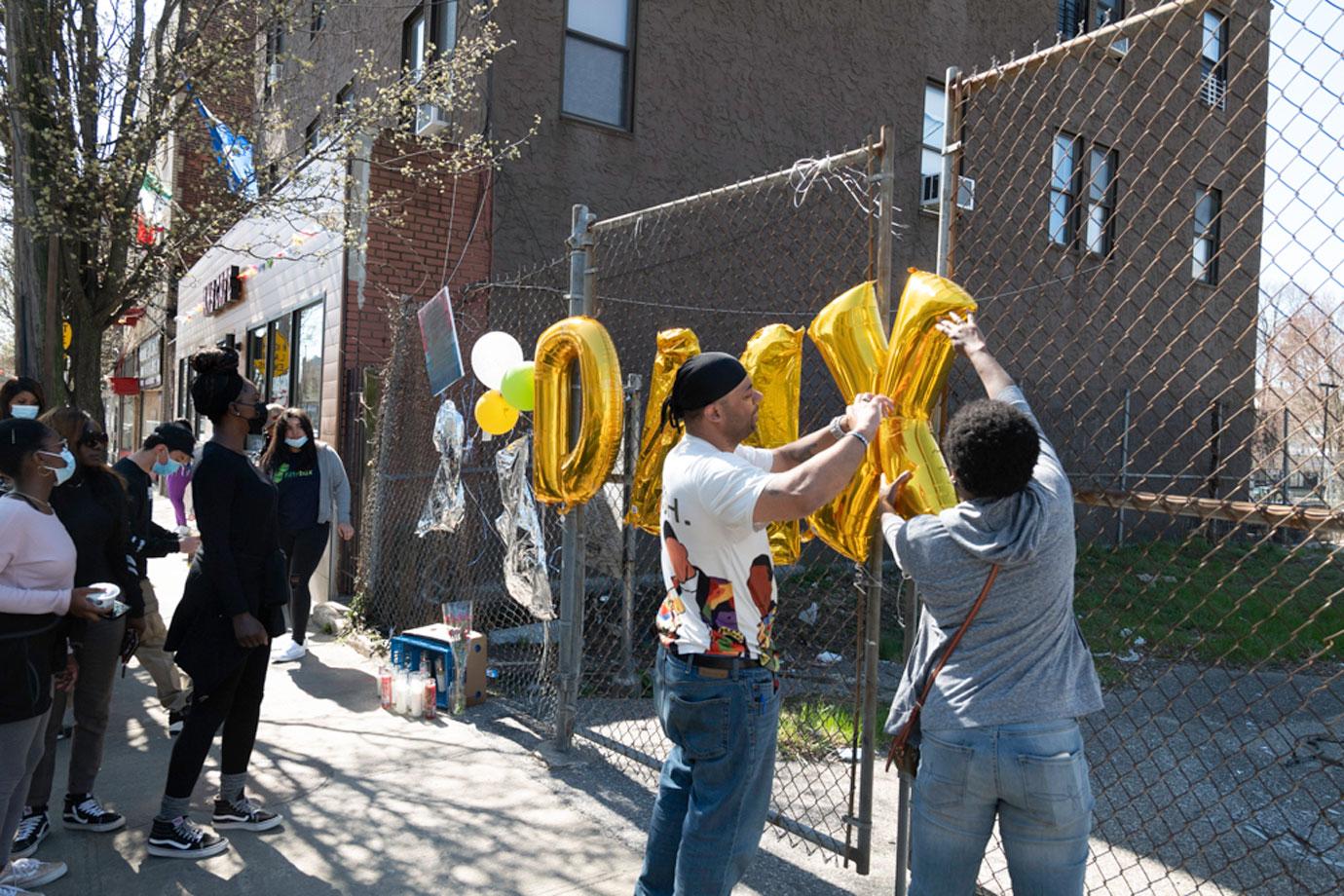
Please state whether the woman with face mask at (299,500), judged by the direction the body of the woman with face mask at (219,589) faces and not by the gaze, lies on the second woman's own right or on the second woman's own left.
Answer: on the second woman's own left

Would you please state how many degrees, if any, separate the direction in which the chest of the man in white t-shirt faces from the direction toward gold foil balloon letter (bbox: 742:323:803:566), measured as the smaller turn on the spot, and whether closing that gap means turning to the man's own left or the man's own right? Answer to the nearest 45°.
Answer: approximately 45° to the man's own left

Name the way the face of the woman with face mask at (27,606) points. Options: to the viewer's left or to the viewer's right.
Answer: to the viewer's right

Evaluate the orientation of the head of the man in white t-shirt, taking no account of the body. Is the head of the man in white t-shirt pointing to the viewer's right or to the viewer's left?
to the viewer's right

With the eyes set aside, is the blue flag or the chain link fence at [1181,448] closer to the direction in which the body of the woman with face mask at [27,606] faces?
the chain link fence

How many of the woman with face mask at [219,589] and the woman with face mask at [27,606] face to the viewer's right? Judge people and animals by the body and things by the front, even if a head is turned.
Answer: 2

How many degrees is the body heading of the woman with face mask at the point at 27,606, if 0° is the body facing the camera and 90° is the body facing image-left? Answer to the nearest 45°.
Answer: approximately 270°

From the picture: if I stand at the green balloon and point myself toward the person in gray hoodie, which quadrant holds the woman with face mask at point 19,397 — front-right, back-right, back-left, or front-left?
back-right

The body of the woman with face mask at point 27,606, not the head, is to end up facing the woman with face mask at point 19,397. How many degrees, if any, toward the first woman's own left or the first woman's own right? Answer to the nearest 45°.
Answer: approximately 90° to the first woman's own left

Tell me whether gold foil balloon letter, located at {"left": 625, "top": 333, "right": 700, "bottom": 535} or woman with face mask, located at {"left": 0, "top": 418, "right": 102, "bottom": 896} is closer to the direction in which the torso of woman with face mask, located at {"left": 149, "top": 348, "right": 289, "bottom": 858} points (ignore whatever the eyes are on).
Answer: the gold foil balloon letter

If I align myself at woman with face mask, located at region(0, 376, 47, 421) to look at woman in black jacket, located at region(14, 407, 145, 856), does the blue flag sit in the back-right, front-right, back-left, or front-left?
back-left

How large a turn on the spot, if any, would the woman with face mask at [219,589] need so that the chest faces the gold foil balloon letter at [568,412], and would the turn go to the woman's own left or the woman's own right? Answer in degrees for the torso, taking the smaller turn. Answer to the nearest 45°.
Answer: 0° — they already face it

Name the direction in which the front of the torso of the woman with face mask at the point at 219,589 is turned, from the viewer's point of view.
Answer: to the viewer's right
